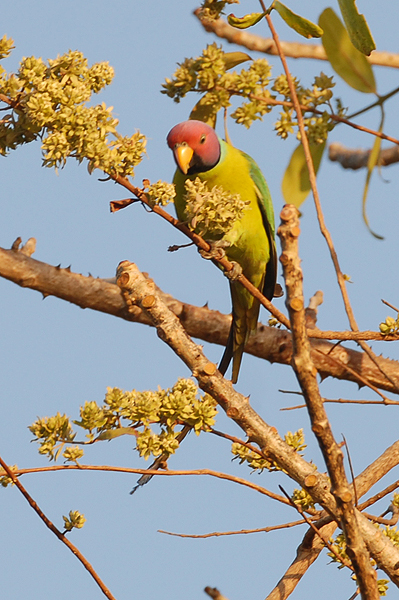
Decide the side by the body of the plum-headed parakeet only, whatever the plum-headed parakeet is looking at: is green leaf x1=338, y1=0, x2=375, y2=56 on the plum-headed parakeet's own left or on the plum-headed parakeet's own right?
on the plum-headed parakeet's own left

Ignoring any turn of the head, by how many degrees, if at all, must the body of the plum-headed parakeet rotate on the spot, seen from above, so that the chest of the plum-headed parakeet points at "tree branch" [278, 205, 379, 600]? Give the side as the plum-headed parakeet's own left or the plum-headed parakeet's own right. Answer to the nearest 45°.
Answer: approximately 45° to the plum-headed parakeet's own left

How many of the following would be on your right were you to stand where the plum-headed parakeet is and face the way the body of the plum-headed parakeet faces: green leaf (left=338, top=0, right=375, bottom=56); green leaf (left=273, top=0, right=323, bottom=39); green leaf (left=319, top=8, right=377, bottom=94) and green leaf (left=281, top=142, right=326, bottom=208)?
0
